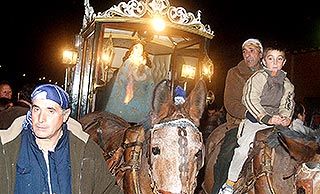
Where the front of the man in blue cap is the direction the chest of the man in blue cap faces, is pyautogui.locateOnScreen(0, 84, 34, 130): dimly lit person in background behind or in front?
behind

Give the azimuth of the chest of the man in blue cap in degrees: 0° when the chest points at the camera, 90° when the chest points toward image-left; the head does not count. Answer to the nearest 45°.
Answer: approximately 0°

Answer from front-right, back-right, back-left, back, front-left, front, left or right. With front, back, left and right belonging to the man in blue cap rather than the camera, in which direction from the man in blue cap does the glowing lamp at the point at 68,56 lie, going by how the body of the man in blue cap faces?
back

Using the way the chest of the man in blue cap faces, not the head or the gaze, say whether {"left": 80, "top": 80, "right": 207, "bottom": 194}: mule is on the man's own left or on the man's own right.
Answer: on the man's own left

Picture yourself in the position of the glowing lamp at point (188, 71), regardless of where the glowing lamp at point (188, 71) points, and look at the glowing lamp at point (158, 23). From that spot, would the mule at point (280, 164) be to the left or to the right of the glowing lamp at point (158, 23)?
left

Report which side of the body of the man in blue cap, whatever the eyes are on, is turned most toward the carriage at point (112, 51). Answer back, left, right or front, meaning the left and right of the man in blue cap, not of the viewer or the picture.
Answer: back
